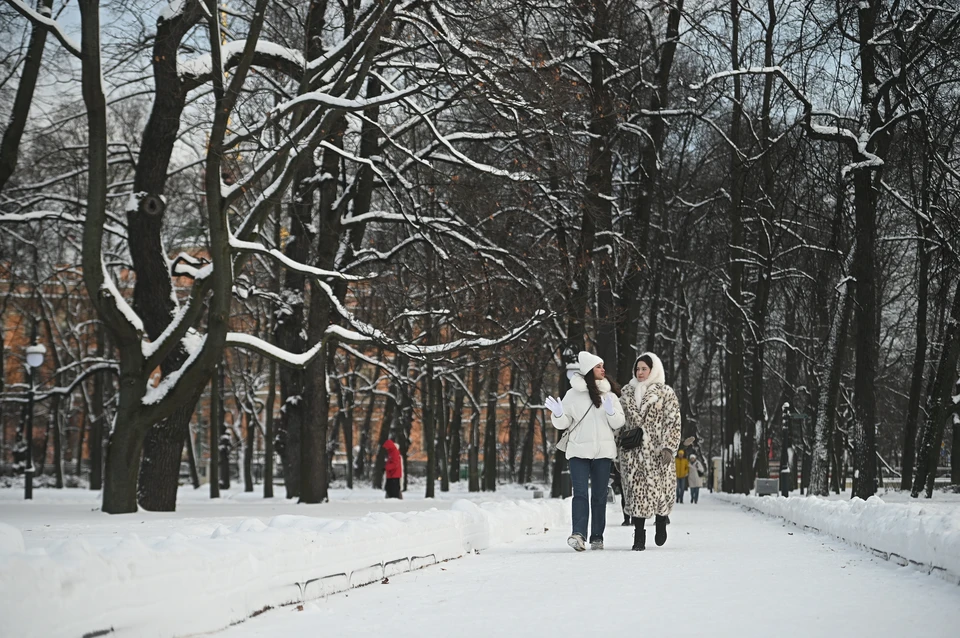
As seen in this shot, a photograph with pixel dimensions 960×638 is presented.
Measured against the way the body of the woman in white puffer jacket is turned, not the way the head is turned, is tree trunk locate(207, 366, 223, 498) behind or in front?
behind

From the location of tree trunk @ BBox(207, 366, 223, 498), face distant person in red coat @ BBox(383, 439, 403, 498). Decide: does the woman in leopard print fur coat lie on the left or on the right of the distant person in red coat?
right

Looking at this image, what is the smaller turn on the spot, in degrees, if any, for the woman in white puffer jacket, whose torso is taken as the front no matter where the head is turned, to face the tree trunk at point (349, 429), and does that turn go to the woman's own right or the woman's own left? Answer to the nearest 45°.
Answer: approximately 180°

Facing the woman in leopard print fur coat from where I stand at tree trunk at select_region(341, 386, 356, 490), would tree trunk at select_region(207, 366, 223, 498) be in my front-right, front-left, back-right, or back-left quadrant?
front-right

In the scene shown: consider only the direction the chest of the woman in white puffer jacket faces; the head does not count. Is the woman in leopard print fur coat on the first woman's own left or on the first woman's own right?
on the first woman's own left

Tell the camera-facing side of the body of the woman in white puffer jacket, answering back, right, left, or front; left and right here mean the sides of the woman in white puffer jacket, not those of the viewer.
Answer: front

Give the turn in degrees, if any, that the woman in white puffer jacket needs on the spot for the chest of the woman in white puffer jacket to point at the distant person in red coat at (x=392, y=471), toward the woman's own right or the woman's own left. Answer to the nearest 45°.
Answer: approximately 180°
